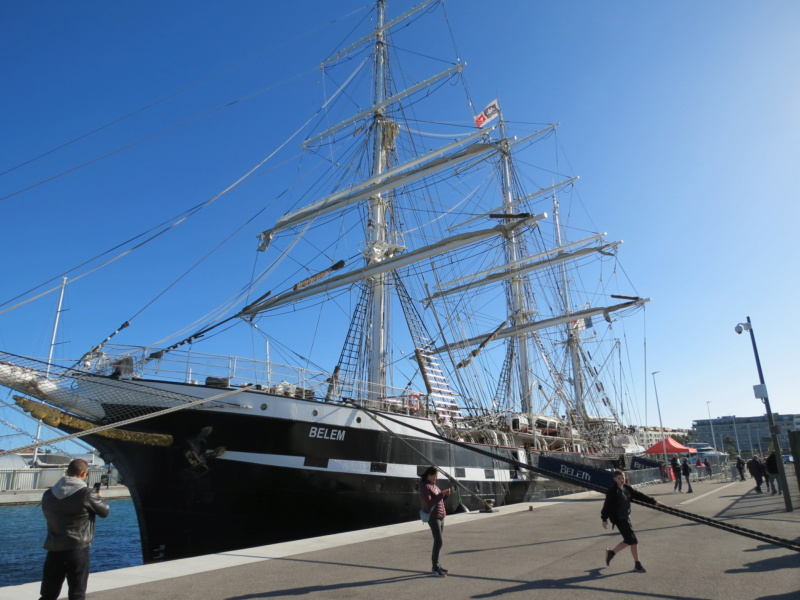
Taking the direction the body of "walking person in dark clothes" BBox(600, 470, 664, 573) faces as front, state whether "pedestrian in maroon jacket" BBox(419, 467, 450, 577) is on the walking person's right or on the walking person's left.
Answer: on the walking person's right

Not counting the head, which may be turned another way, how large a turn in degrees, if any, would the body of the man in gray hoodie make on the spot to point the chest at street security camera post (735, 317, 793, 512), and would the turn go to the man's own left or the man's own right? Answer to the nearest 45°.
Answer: approximately 45° to the man's own right

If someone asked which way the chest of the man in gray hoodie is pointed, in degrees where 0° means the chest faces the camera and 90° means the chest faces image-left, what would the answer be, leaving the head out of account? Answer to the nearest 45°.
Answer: approximately 225°
